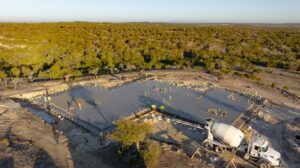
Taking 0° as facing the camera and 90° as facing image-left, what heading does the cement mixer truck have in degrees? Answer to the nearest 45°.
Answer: approximately 315°

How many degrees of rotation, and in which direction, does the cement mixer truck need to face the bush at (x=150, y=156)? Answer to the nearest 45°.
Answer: approximately 90° to its right
